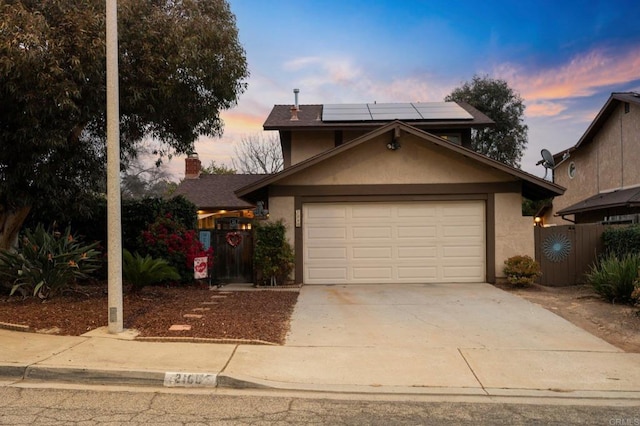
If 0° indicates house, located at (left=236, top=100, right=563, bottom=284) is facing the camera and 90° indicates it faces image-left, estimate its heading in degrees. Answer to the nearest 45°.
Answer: approximately 0°

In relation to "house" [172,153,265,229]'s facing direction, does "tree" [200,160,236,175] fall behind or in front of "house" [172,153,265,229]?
behind

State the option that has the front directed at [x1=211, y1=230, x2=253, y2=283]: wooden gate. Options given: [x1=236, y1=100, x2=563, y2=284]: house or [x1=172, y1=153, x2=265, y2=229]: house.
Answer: [x1=172, y1=153, x2=265, y2=229]: house

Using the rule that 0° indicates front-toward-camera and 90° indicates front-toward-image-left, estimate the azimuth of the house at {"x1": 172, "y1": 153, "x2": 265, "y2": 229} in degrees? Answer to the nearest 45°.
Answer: approximately 0°

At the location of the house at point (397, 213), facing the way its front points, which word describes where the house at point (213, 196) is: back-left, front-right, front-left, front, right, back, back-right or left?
back-right

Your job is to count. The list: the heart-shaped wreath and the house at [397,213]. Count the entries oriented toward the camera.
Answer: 2

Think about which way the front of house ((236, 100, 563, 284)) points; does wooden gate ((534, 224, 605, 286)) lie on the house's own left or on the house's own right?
on the house's own left

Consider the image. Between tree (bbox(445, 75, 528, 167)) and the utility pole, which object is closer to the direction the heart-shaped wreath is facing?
the utility pole
